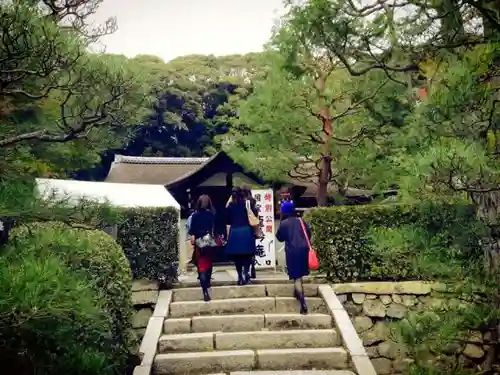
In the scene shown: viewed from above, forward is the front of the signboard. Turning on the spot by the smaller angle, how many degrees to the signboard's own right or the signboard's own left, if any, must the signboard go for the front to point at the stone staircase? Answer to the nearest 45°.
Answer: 0° — it already faces it

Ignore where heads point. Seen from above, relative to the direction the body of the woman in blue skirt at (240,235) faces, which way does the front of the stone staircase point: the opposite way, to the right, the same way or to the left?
the opposite way

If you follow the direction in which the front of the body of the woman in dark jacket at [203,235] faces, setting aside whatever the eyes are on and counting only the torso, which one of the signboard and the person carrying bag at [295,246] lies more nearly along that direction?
the signboard

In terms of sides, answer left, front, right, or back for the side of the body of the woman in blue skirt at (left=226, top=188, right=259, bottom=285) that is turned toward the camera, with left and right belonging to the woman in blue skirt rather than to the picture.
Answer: back

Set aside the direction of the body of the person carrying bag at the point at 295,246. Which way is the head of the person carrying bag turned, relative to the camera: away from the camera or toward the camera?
away from the camera

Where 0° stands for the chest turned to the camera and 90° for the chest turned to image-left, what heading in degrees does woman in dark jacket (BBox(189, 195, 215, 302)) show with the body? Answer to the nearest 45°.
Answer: approximately 180°

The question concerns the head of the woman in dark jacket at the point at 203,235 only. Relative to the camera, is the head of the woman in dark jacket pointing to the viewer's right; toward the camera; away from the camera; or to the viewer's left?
away from the camera

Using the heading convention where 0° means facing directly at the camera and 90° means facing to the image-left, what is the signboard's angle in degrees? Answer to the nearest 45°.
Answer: approximately 0°
